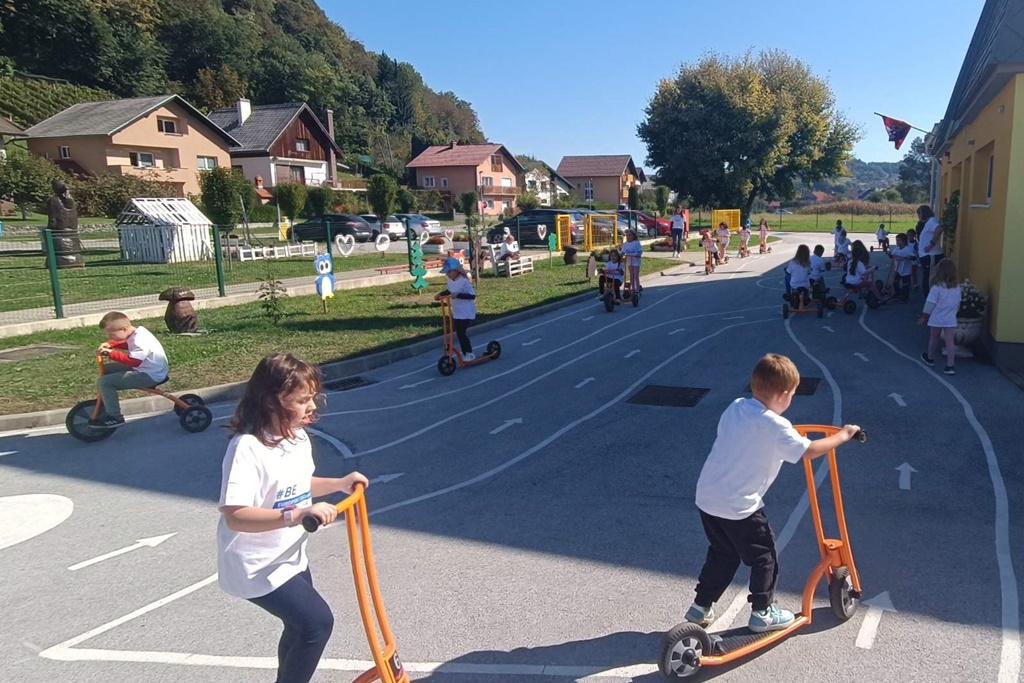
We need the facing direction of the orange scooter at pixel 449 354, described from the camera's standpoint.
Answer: facing the viewer and to the left of the viewer

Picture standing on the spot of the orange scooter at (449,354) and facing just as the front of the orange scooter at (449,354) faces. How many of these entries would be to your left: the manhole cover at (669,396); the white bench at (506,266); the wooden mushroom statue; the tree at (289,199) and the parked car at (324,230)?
1

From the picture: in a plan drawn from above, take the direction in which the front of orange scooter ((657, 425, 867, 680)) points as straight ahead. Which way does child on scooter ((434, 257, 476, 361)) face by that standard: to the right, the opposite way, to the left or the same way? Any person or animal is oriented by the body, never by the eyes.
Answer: the opposite way

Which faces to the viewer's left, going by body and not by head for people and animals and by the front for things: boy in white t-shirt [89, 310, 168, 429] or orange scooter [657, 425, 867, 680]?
the boy in white t-shirt

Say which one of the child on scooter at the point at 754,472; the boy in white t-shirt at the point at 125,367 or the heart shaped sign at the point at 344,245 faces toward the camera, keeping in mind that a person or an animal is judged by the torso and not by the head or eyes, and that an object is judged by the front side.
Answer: the heart shaped sign

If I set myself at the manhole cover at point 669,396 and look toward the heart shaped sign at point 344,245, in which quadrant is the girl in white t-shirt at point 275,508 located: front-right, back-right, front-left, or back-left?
back-left

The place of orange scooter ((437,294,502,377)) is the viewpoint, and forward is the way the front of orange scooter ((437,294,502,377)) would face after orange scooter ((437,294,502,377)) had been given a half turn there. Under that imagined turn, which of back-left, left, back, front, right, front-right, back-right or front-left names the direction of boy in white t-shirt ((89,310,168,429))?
back

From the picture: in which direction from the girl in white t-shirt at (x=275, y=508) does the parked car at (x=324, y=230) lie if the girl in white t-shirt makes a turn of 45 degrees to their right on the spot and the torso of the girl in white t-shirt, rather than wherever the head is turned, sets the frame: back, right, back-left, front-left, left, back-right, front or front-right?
back

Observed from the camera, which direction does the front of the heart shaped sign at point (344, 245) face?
facing the viewer

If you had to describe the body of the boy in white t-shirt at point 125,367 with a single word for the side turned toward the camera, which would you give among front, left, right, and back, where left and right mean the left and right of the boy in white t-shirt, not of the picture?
left

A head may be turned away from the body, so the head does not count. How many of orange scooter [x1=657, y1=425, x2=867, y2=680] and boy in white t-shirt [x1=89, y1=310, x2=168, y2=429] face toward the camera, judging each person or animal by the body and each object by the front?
0

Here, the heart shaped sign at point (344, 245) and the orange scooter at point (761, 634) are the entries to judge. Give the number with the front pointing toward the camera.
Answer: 1
